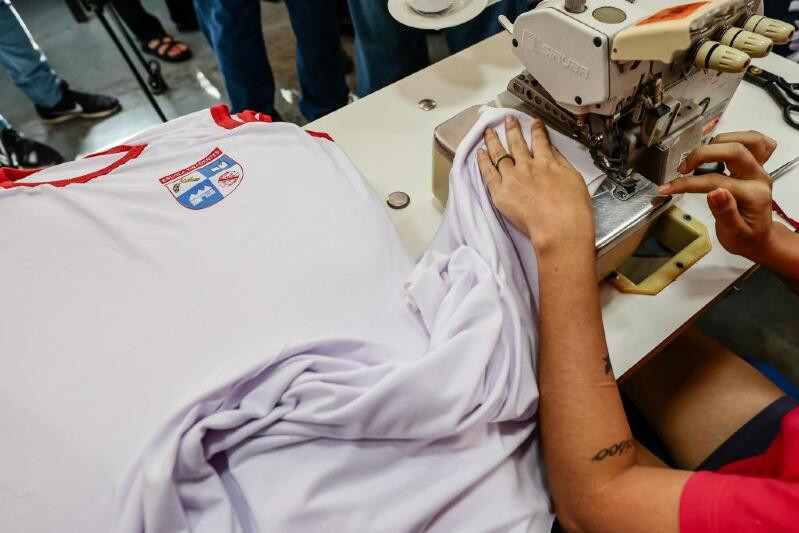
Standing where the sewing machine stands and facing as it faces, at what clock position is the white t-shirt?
The white t-shirt is roughly at 3 o'clock from the sewing machine.

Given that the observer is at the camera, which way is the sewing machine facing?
facing the viewer and to the right of the viewer
